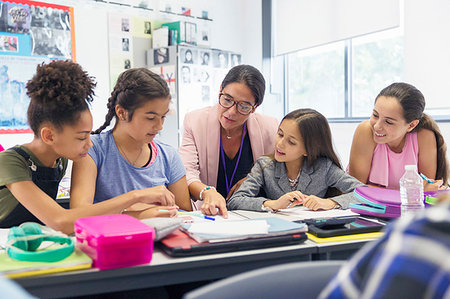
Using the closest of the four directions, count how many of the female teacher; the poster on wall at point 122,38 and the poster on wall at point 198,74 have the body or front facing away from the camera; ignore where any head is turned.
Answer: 0

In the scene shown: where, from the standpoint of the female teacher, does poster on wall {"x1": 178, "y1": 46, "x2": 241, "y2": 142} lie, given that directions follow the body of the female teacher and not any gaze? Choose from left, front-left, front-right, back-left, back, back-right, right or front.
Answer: back

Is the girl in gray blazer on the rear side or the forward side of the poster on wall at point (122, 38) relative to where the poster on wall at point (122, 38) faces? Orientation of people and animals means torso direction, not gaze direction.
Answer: on the forward side

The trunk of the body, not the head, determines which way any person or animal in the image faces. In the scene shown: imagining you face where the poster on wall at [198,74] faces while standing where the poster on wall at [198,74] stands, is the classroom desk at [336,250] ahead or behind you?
ahead

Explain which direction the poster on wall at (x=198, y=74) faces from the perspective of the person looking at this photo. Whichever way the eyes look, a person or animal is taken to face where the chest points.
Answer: facing the viewer and to the right of the viewer

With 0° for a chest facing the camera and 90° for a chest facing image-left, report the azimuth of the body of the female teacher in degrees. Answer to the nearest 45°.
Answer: approximately 0°

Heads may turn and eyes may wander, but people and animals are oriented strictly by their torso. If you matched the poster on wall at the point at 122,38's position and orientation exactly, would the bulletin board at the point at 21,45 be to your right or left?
on your right

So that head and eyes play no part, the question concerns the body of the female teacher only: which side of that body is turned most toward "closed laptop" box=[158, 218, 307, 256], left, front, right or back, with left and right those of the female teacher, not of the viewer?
front

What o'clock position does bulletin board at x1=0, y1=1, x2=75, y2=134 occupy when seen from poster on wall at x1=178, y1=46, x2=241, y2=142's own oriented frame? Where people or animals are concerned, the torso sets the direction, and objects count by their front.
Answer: The bulletin board is roughly at 4 o'clock from the poster on wall.

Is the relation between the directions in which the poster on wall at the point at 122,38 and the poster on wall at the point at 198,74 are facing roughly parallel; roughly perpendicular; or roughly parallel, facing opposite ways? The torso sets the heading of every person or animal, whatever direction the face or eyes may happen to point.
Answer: roughly parallel

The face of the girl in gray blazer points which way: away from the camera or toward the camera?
toward the camera

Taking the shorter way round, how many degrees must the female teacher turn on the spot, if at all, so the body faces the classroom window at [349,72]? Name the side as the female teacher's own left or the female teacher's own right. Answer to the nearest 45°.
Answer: approximately 135° to the female teacher's own left

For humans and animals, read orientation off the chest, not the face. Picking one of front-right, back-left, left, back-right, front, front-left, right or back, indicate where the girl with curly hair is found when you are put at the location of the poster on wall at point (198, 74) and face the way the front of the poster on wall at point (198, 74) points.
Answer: front-right
